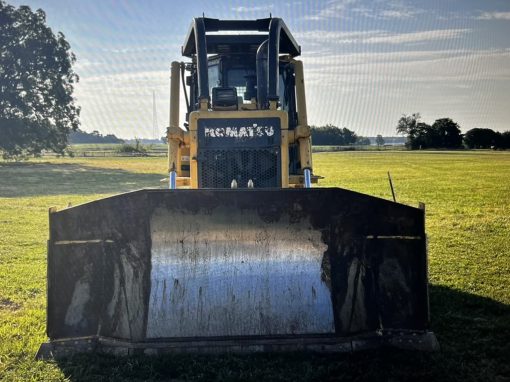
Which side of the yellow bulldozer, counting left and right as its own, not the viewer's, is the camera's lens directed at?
front

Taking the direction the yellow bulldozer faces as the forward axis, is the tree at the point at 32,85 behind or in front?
behind
